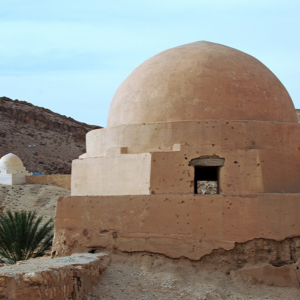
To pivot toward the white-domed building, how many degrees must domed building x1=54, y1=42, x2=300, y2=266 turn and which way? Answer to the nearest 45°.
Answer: approximately 135° to its right

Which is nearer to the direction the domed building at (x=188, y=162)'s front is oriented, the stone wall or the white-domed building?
the stone wall

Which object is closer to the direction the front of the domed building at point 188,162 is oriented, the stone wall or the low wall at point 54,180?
the stone wall

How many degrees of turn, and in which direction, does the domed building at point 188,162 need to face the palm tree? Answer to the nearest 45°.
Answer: approximately 135° to its right

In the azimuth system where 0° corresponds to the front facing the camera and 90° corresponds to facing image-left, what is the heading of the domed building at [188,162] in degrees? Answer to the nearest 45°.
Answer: approximately 0°

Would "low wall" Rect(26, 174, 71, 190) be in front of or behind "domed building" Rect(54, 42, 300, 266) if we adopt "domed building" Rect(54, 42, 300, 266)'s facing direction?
behind

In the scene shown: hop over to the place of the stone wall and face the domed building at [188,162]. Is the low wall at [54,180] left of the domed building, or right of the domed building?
left

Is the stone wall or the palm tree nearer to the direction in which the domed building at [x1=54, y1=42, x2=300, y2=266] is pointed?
the stone wall

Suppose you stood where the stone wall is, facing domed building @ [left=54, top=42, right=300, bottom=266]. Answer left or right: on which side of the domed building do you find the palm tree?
left

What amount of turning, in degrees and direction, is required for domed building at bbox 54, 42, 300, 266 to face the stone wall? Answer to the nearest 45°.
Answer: approximately 45° to its right
